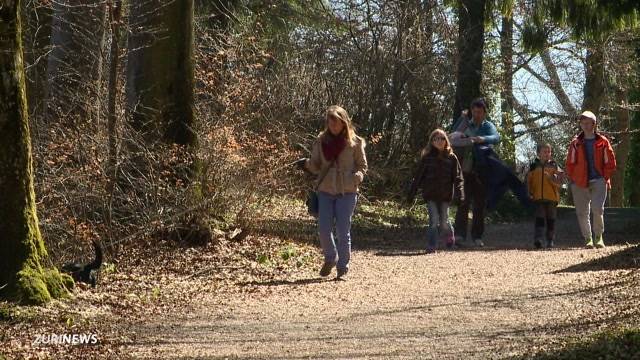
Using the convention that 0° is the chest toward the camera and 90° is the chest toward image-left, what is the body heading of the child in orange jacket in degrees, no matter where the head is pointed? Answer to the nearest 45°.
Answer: approximately 0°

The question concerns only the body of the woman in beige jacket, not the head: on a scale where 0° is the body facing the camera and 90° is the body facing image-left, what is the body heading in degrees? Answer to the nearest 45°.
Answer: approximately 0°

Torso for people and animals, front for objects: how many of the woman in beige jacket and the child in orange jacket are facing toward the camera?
2

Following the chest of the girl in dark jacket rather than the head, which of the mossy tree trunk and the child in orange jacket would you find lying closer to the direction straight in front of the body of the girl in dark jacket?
the mossy tree trunk

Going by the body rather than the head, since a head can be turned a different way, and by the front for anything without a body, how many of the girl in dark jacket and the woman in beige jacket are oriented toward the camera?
2

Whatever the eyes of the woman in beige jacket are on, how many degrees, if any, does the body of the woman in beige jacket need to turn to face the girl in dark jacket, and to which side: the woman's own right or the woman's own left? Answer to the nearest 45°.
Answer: approximately 135° to the woman's own left

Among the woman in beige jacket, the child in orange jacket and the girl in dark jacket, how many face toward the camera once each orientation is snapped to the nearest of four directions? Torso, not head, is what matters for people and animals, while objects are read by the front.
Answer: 3

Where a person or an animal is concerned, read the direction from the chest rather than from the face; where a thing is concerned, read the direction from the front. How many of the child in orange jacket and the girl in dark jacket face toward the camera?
2
